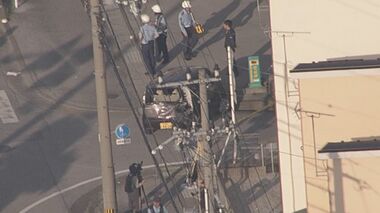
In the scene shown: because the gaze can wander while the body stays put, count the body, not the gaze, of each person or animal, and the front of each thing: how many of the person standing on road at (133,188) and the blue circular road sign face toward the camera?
1

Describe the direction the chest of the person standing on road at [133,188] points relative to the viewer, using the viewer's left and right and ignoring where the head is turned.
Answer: facing away from the viewer and to the right of the viewer

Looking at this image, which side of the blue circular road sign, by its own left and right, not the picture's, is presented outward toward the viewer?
front

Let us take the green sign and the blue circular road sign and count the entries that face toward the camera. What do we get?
2

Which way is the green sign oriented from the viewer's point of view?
toward the camera

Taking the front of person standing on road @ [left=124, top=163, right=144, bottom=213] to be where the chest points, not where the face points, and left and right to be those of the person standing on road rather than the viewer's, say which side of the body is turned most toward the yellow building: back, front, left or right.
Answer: right

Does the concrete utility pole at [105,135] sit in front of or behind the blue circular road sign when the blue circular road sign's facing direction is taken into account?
in front
